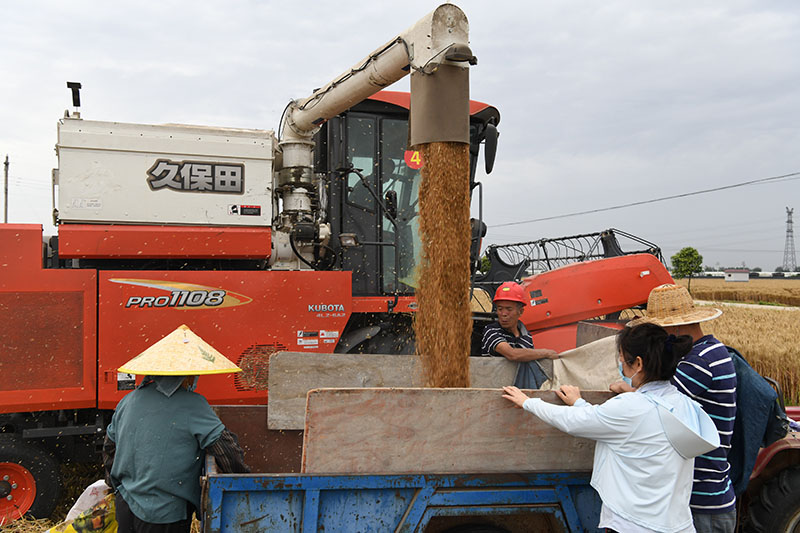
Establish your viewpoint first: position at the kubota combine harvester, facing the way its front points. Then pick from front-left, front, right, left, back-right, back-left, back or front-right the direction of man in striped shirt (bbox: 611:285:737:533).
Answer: front-right

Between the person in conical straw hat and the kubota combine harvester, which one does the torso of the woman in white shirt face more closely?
the kubota combine harvester

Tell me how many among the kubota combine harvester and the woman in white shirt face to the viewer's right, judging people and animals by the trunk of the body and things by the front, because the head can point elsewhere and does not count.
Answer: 1

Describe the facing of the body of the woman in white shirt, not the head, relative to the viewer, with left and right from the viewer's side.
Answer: facing away from the viewer and to the left of the viewer

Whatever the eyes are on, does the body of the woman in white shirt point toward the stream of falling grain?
yes

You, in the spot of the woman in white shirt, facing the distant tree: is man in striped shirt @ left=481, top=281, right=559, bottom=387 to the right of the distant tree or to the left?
left

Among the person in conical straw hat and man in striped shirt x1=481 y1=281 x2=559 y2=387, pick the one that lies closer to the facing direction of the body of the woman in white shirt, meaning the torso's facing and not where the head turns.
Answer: the man in striped shirt

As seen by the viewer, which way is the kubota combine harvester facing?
to the viewer's right

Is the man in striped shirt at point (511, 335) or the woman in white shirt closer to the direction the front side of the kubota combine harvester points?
the man in striped shirt

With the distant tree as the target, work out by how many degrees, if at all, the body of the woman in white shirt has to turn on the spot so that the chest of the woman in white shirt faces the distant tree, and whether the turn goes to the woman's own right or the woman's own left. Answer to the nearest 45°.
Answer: approximately 45° to the woman's own right

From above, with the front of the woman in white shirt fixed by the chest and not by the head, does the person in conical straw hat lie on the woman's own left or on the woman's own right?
on the woman's own left

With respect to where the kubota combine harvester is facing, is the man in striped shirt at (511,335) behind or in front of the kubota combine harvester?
in front

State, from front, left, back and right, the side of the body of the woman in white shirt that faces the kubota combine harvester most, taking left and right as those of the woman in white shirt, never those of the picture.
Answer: front
